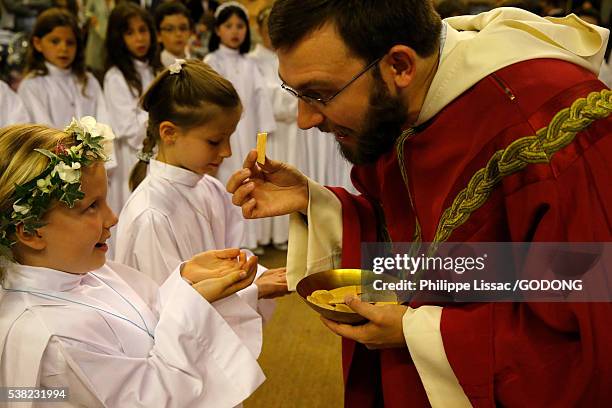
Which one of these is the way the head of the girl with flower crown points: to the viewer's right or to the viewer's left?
to the viewer's right

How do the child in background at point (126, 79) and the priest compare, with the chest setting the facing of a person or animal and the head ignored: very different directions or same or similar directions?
very different directions

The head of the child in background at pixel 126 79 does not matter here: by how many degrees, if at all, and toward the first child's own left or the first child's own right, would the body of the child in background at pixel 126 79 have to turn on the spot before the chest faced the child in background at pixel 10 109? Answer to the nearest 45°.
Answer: approximately 135° to the first child's own right

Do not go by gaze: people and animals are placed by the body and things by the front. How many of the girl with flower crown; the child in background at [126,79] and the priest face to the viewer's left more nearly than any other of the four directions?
1

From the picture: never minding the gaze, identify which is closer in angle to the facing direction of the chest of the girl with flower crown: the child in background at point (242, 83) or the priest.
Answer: the priest

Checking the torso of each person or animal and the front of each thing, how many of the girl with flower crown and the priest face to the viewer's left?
1

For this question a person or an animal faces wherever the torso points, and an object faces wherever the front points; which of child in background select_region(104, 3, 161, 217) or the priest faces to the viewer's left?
the priest

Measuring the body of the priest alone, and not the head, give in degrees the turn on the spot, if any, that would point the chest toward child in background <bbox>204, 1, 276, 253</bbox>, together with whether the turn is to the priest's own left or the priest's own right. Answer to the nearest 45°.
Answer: approximately 45° to the priest's own right

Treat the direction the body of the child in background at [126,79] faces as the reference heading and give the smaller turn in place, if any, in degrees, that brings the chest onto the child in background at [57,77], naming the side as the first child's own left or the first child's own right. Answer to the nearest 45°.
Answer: approximately 135° to the first child's own right

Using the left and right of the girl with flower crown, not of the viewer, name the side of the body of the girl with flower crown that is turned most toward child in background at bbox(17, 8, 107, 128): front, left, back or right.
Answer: left

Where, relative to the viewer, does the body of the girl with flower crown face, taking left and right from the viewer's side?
facing to the right of the viewer

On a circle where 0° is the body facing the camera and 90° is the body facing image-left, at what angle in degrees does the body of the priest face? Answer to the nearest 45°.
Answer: approximately 90°

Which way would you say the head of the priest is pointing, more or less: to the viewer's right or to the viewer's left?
to the viewer's left
